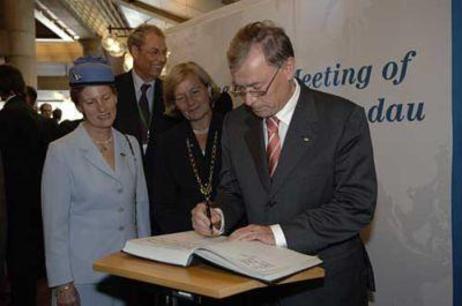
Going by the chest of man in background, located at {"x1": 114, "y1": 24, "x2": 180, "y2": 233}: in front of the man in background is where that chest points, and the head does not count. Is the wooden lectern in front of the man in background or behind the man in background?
in front

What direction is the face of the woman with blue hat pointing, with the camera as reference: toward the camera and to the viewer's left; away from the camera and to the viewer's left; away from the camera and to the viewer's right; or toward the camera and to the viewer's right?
toward the camera and to the viewer's right

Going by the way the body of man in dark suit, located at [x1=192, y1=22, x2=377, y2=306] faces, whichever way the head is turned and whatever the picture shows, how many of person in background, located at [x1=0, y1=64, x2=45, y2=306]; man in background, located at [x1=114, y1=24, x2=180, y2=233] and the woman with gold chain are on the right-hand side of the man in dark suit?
3

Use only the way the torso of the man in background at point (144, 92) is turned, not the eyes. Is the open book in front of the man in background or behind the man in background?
in front
